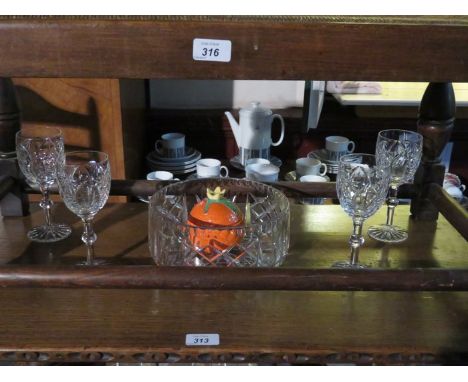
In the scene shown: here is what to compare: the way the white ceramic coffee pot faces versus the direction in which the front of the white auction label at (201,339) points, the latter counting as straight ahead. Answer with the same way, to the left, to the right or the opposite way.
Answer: to the right

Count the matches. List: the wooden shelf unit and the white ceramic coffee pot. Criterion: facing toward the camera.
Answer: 1

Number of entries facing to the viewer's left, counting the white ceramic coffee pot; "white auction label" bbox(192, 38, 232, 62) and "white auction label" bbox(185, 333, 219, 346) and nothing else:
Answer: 1

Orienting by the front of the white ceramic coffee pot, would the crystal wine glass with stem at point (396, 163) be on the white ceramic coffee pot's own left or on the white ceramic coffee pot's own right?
on the white ceramic coffee pot's own left

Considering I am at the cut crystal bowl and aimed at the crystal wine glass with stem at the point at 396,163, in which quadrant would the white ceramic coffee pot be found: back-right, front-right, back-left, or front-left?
front-left

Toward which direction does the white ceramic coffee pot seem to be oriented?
to the viewer's left

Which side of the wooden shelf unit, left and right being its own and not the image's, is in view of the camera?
front

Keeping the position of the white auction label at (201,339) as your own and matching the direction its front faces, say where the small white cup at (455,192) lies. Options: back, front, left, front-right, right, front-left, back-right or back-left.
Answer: back-left

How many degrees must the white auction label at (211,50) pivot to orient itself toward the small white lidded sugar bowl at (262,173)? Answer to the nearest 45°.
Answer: approximately 180°

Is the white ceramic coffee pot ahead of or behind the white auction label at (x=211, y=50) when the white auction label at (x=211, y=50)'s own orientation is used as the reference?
behind

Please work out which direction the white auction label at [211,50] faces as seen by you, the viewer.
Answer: facing the viewer

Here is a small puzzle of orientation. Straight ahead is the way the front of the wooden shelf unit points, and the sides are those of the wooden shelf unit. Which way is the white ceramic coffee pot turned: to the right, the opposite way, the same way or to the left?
to the right

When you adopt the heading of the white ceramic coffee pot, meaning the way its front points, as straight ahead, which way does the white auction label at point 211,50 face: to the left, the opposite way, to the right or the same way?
to the left

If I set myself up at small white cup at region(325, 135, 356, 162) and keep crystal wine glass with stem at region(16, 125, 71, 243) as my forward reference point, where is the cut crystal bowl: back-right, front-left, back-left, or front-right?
front-left

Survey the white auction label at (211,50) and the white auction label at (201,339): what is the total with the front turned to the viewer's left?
0
